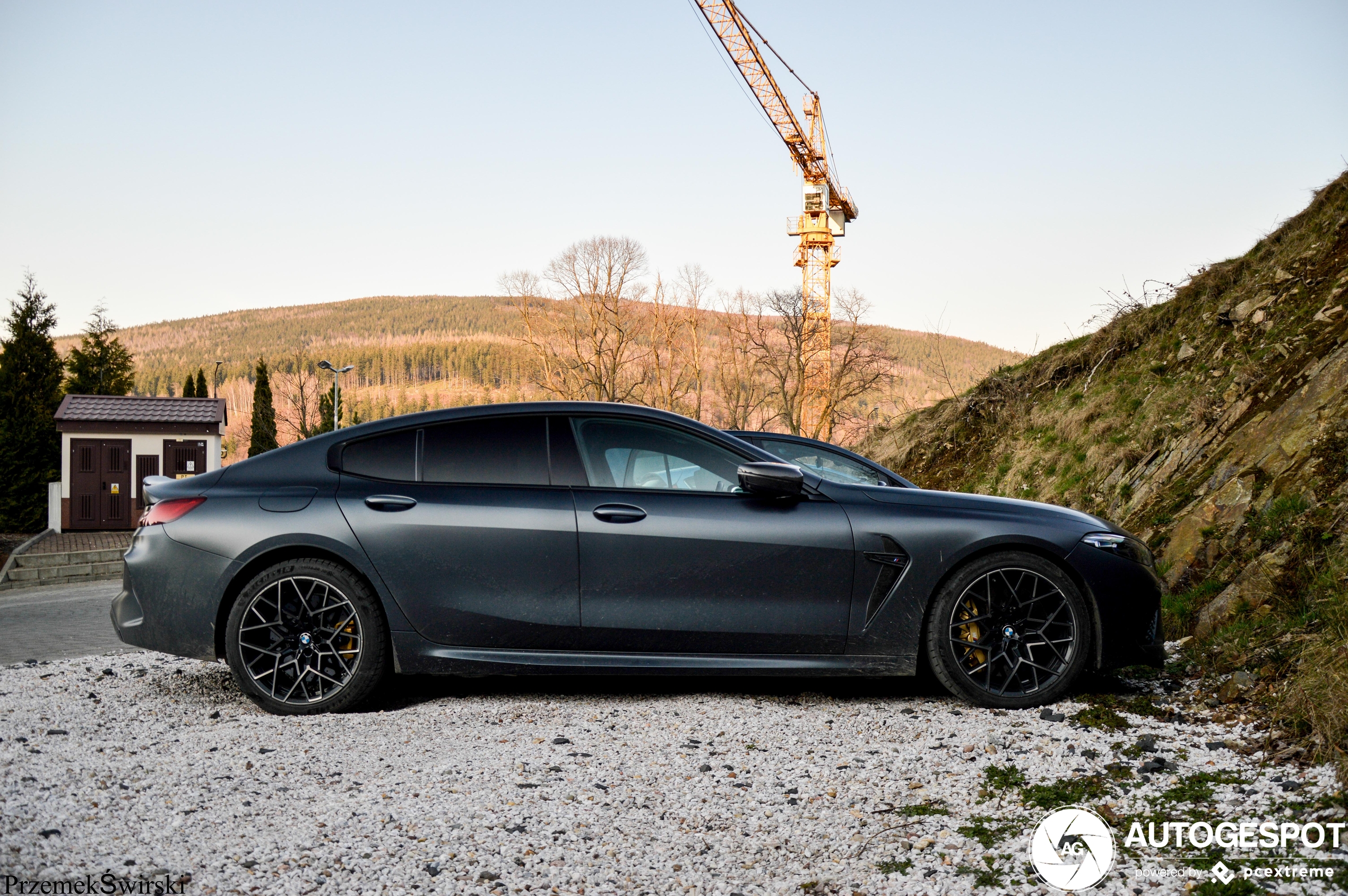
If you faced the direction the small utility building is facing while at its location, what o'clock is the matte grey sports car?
The matte grey sports car is roughly at 12 o'clock from the small utility building.

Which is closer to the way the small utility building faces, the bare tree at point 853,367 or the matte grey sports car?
the matte grey sports car

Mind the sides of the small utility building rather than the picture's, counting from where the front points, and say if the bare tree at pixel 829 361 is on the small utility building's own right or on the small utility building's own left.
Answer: on the small utility building's own left

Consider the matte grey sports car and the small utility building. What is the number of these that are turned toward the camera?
1

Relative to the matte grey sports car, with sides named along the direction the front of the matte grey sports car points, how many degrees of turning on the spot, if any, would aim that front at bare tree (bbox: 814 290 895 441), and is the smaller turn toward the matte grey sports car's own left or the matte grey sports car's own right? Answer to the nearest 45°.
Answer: approximately 90° to the matte grey sports car's own left

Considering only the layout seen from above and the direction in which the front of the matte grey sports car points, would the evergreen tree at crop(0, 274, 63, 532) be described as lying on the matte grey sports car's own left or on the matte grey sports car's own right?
on the matte grey sports car's own left

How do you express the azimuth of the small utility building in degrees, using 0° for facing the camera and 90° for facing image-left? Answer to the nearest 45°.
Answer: approximately 0°

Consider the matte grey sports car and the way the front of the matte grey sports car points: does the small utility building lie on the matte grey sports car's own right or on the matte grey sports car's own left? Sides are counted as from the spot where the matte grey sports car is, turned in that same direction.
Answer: on the matte grey sports car's own left

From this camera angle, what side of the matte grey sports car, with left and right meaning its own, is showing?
right
